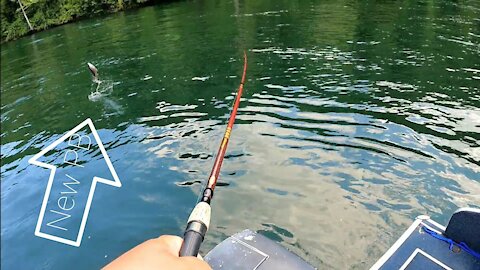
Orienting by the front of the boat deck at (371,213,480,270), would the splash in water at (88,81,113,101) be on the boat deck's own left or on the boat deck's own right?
on the boat deck's own left

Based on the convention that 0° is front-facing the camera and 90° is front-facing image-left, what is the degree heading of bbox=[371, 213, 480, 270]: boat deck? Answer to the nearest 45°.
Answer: approximately 180°
